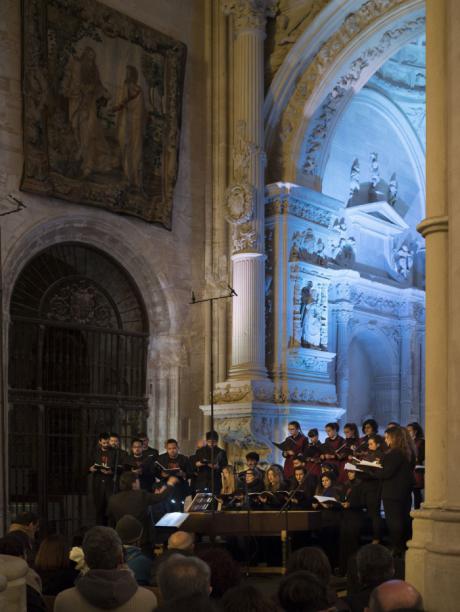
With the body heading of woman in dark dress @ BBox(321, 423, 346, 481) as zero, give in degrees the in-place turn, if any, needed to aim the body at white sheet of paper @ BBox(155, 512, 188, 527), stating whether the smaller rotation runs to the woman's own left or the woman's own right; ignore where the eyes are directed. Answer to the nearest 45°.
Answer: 0° — they already face it

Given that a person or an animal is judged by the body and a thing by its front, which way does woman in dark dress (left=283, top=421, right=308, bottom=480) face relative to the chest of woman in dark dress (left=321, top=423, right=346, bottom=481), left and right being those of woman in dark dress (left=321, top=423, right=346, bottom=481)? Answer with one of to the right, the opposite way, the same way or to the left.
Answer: the same way

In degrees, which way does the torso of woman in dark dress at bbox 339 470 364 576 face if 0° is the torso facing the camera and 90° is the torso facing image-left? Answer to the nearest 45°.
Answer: approximately 45°

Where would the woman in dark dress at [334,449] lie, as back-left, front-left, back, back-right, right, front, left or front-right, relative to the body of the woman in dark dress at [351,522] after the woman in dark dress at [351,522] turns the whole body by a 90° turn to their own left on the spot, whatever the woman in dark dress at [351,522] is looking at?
back-left

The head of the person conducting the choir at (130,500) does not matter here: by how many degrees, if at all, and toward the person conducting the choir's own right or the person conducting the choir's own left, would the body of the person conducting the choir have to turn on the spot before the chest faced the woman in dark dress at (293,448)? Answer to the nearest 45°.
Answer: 0° — they already face them

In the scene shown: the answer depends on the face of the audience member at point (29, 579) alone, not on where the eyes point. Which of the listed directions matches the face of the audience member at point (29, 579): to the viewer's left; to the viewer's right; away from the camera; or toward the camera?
away from the camera

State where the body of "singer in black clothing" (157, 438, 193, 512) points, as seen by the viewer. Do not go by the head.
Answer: toward the camera

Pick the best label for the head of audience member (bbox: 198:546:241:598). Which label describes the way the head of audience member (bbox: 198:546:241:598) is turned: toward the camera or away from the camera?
away from the camera

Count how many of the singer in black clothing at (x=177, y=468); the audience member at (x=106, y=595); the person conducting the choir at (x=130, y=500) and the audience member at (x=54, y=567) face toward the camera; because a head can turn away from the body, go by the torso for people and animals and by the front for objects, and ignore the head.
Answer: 1

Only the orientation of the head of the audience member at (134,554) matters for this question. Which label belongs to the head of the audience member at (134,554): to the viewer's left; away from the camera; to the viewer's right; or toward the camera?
away from the camera

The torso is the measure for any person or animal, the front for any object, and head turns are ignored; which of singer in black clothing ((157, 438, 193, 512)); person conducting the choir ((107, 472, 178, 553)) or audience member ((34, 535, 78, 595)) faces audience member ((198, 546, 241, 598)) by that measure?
the singer in black clothing

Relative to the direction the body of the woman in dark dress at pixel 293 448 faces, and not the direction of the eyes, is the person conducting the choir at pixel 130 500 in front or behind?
in front

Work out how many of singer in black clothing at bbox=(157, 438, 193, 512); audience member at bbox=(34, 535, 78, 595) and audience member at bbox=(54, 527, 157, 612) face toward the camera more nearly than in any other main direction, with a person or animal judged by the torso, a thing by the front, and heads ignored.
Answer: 1

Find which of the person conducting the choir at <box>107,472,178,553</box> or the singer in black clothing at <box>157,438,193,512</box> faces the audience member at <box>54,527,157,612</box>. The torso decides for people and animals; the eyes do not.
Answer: the singer in black clothing

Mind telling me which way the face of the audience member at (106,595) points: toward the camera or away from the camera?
away from the camera

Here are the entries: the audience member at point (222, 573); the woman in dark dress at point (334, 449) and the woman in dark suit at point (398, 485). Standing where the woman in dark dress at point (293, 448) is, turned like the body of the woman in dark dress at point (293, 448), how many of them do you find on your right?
0

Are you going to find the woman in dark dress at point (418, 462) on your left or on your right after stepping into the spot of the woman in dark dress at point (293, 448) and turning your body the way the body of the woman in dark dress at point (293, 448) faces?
on your left

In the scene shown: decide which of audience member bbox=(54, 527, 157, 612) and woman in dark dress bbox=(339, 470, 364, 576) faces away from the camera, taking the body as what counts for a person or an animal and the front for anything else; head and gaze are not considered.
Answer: the audience member

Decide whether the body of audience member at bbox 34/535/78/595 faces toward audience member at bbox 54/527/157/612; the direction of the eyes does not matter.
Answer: no
